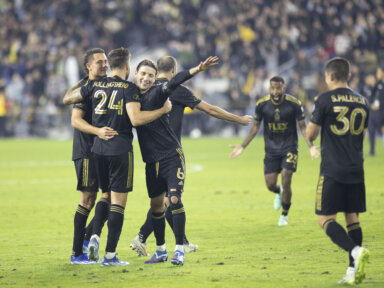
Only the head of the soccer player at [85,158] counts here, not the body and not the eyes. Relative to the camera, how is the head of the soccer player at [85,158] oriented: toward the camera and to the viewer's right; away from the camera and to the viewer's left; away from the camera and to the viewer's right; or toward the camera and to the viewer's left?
toward the camera and to the viewer's right

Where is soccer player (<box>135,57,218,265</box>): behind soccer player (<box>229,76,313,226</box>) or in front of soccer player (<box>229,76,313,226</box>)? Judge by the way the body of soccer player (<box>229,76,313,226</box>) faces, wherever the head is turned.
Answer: in front

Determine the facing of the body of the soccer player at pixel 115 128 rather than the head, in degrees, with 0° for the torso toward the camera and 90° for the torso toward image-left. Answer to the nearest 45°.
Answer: approximately 225°

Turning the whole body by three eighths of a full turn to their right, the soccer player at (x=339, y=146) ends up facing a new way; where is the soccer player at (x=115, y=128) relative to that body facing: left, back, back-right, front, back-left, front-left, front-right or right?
back

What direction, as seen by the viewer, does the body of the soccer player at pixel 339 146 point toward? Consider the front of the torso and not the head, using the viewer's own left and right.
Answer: facing away from the viewer and to the left of the viewer

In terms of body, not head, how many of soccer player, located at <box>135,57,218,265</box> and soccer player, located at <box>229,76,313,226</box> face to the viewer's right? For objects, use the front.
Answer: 0

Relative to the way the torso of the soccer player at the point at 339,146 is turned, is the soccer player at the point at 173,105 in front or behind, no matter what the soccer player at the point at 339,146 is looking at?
in front

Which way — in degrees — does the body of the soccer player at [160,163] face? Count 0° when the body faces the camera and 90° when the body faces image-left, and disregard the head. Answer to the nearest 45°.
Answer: approximately 45°

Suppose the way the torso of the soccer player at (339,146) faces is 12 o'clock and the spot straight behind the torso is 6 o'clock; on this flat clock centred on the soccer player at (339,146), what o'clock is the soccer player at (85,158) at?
the soccer player at (85,158) is roughly at 11 o'clock from the soccer player at (339,146).
